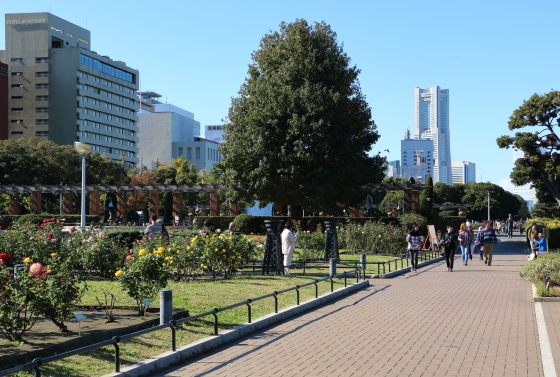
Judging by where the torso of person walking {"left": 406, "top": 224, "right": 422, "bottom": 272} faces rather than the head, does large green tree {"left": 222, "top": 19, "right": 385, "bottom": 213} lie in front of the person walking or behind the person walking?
behind

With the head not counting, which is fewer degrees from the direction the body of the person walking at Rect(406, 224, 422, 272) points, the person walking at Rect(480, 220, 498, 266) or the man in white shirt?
the man in white shirt

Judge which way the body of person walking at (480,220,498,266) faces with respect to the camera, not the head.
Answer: toward the camera

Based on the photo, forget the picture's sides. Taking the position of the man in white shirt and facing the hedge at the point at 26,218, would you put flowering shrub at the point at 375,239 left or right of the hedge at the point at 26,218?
right

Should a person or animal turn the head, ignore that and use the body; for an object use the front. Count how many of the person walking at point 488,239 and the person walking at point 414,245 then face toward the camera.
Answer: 2

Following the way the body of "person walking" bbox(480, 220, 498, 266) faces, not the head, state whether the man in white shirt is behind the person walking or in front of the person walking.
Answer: in front

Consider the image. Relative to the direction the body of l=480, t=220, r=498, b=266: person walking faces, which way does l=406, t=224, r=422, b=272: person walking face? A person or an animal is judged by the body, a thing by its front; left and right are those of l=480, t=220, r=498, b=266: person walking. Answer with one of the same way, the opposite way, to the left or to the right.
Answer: the same way

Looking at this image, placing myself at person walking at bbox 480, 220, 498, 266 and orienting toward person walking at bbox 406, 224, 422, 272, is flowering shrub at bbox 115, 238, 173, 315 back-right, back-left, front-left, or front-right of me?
front-left

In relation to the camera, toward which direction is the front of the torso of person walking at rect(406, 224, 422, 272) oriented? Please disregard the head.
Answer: toward the camera

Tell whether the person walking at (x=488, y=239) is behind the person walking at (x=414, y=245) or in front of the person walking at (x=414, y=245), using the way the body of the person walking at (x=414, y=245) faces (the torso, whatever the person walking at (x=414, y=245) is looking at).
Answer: behind

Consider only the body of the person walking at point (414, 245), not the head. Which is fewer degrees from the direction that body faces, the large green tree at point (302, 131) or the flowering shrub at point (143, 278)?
the flowering shrub

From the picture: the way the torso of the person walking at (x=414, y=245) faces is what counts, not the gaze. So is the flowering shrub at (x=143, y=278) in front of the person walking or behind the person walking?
in front

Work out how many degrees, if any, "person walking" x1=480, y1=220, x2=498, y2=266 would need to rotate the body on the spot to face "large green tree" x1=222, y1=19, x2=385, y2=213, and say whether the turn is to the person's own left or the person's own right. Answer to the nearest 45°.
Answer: approximately 135° to the person's own right
